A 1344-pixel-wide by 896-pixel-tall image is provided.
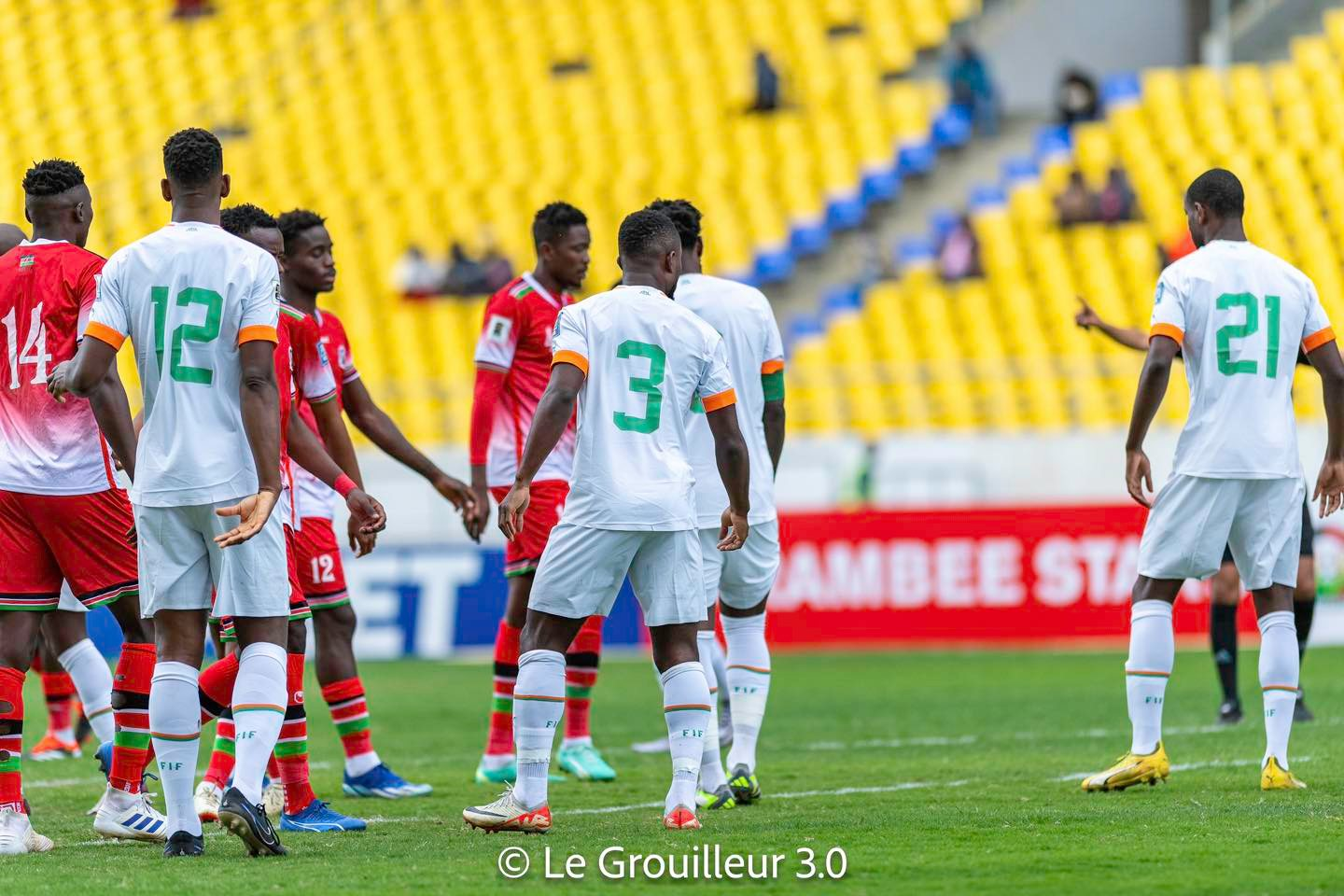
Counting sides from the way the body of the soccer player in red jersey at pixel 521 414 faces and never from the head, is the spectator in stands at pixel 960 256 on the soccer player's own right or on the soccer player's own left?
on the soccer player's own left

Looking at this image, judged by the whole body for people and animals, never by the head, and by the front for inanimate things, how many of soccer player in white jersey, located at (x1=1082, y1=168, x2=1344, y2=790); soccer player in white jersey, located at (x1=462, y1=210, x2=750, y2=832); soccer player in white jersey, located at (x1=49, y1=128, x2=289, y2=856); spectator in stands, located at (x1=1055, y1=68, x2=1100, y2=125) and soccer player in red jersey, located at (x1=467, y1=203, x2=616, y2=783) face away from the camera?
3

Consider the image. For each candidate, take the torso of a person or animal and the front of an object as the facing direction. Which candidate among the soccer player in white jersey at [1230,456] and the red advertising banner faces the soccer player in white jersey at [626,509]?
the red advertising banner

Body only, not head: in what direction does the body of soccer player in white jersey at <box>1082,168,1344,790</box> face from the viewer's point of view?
away from the camera

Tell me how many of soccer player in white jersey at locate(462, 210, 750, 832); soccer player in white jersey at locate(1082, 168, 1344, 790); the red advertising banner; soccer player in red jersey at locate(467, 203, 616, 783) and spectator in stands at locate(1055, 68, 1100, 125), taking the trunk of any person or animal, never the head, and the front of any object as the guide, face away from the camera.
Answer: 2

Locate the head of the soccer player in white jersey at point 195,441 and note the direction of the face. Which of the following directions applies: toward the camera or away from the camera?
away from the camera

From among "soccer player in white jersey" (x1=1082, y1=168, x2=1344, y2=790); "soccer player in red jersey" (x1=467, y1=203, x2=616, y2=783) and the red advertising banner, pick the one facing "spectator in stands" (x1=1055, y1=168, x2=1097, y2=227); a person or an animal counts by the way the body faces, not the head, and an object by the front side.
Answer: the soccer player in white jersey

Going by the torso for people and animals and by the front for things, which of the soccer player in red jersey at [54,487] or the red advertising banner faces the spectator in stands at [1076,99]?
the soccer player in red jersey

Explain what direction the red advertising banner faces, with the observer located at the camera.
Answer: facing the viewer

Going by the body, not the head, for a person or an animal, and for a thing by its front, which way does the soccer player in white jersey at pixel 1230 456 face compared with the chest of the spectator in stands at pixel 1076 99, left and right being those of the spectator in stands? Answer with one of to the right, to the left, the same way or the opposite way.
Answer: the opposite way

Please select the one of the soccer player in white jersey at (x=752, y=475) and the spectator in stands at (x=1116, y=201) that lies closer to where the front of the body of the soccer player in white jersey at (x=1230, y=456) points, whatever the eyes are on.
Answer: the spectator in stands

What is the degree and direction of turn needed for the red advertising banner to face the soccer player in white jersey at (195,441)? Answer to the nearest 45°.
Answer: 0° — it already faces them

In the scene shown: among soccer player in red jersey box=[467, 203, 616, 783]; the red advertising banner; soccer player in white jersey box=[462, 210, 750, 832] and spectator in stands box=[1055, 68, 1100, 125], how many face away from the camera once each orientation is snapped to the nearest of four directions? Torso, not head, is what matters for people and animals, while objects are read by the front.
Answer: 1

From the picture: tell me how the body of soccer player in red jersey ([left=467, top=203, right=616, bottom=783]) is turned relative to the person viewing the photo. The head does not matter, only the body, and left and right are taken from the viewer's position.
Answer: facing the viewer and to the right of the viewer

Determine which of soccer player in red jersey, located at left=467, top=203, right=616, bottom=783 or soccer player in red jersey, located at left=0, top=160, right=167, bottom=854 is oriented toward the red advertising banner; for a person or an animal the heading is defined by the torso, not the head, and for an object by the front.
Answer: soccer player in red jersey, located at left=0, top=160, right=167, bottom=854

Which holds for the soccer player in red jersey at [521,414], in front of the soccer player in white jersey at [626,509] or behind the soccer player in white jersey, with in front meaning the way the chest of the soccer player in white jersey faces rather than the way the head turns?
in front

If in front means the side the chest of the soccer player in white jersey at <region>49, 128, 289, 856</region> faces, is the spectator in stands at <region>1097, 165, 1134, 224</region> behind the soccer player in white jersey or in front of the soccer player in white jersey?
in front

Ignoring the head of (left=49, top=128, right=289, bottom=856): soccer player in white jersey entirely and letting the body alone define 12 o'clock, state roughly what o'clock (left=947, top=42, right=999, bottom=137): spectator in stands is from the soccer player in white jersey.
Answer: The spectator in stands is roughly at 1 o'clock from the soccer player in white jersey.

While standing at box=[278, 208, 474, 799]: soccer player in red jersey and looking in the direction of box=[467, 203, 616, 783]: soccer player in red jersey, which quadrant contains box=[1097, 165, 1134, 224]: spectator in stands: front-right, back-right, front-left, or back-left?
front-left
